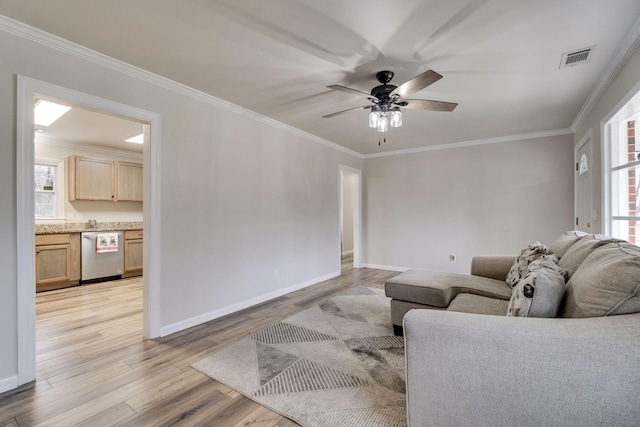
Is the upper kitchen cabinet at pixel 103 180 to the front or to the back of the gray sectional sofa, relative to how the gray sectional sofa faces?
to the front

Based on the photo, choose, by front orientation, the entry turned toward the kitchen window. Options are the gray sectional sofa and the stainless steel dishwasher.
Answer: the gray sectional sofa

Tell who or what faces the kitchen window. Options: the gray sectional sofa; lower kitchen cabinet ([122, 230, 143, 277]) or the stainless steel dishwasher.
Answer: the gray sectional sofa

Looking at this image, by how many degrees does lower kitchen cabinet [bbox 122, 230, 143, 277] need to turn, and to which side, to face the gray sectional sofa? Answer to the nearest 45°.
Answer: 0° — it already faces it

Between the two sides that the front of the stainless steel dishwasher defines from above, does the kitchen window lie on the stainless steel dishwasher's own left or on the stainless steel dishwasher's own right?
on the stainless steel dishwasher's own right

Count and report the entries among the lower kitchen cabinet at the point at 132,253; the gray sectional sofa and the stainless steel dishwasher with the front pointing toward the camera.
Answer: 2

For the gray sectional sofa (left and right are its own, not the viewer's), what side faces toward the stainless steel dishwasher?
front

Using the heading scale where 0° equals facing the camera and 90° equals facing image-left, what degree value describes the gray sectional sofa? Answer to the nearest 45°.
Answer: approximately 90°

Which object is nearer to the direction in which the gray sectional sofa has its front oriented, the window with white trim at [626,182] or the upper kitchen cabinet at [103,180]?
the upper kitchen cabinet

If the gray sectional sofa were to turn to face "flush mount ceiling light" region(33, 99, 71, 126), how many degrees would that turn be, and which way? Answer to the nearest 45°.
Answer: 0° — it already faces it

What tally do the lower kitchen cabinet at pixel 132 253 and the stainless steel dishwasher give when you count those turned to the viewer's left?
0

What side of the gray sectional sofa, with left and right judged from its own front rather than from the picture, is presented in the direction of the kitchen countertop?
front

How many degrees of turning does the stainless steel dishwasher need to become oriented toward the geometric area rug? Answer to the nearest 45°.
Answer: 0° — it already faces it

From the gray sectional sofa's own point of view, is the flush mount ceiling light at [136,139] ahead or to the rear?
ahead
